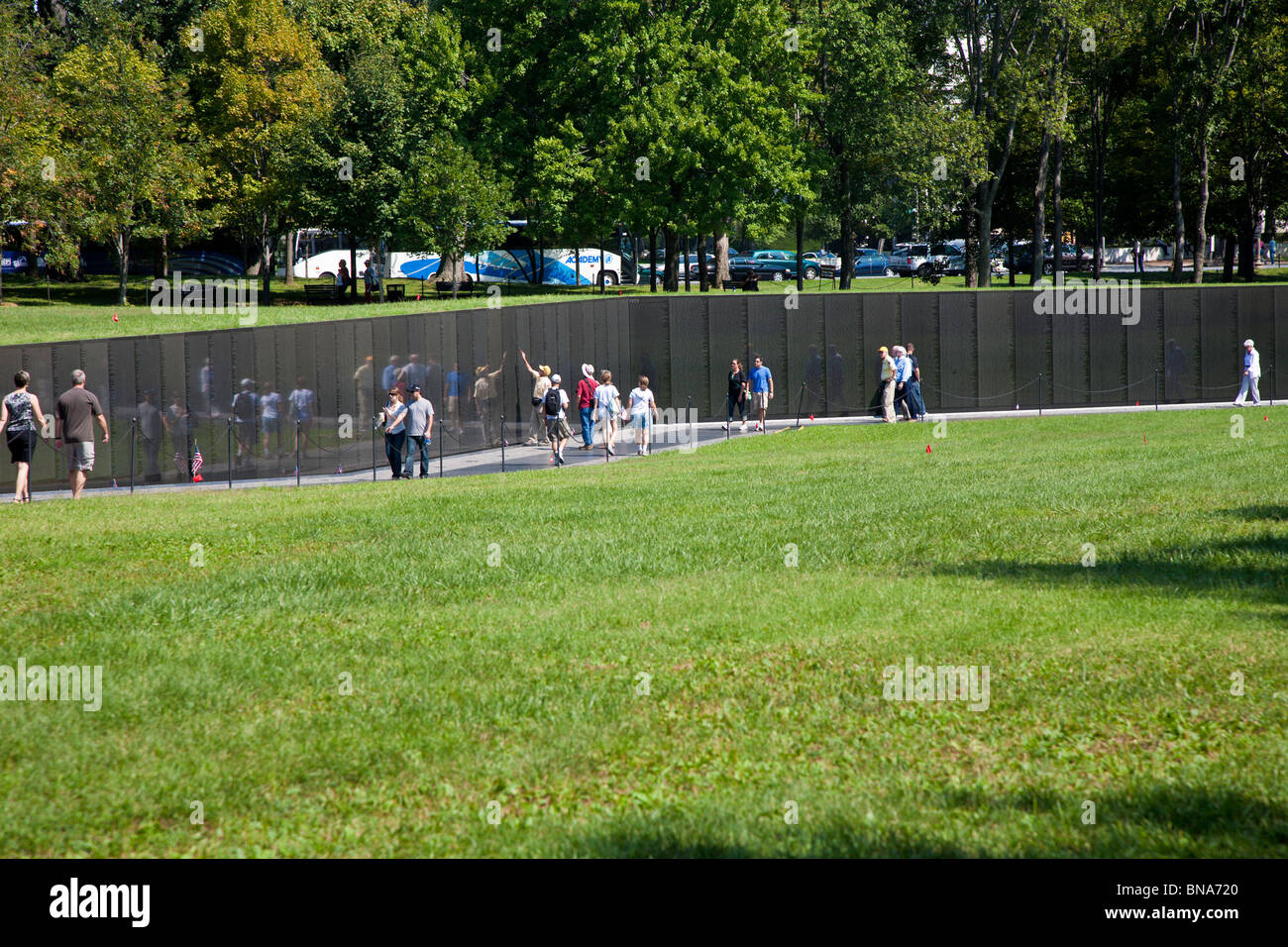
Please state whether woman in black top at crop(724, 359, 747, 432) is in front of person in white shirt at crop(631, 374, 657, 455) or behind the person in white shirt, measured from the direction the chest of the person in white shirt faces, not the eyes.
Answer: in front

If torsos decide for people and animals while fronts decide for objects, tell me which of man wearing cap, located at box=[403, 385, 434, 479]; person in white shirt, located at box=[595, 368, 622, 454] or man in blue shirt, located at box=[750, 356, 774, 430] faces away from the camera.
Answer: the person in white shirt

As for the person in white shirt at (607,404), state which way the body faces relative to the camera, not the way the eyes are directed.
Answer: away from the camera

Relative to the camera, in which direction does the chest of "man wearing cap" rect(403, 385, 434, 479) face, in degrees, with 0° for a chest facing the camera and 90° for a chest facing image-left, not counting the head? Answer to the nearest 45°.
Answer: approximately 45°

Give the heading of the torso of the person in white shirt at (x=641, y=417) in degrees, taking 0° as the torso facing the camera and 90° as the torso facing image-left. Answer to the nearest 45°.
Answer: approximately 180°

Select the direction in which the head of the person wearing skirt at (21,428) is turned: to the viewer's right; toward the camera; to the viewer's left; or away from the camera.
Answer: away from the camera

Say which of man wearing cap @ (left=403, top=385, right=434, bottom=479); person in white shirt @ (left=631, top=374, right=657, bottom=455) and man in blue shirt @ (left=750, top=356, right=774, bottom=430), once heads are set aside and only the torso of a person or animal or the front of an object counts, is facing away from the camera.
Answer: the person in white shirt

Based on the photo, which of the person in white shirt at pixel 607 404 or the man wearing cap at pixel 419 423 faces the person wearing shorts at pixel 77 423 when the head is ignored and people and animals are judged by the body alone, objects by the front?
the man wearing cap

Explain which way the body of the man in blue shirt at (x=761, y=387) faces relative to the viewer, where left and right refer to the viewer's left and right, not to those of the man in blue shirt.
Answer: facing the viewer and to the left of the viewer

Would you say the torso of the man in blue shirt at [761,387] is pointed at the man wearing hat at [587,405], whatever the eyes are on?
yes

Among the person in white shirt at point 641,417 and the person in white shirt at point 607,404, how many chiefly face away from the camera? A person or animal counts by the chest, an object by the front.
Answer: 2

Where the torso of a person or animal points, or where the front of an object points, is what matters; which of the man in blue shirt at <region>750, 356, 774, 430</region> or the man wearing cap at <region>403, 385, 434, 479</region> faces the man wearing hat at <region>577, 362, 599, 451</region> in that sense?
the man in blue shirt

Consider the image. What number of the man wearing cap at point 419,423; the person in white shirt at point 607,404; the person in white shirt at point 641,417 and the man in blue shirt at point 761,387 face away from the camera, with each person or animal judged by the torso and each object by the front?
2

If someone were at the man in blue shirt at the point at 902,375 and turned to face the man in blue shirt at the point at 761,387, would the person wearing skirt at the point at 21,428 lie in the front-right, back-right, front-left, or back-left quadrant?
front-left
